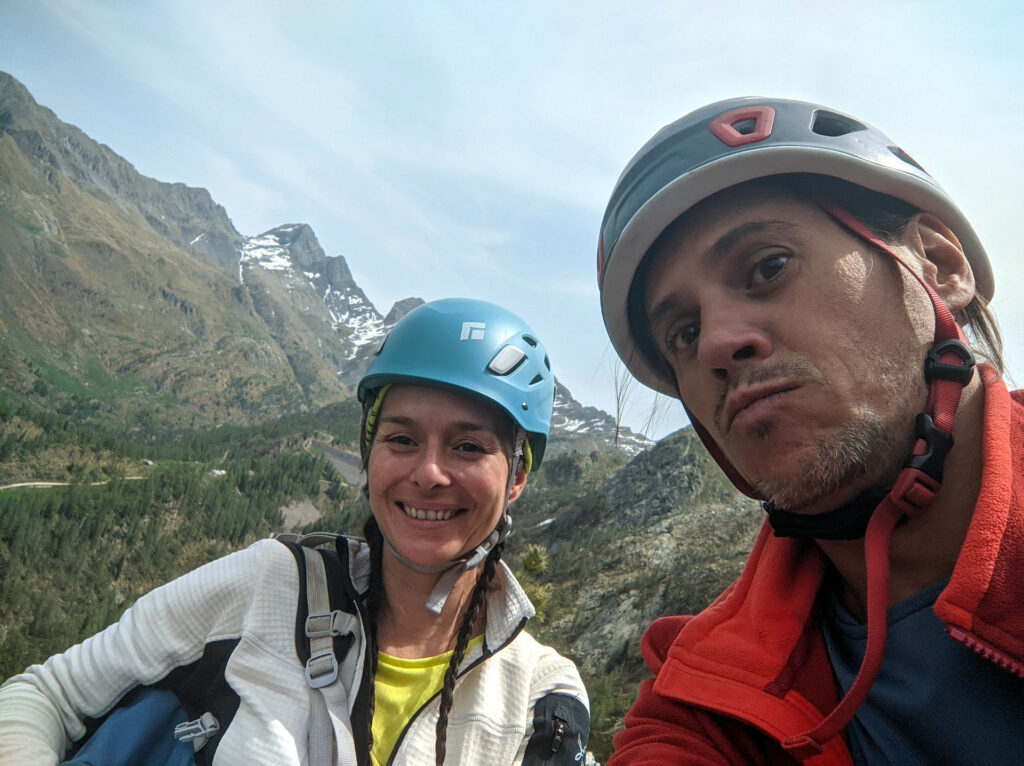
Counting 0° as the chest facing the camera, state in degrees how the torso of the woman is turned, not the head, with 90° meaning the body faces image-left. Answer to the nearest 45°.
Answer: approximately 0°

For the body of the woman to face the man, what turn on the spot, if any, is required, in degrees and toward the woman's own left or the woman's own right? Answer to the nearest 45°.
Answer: approximately 45° to the woman's own left
